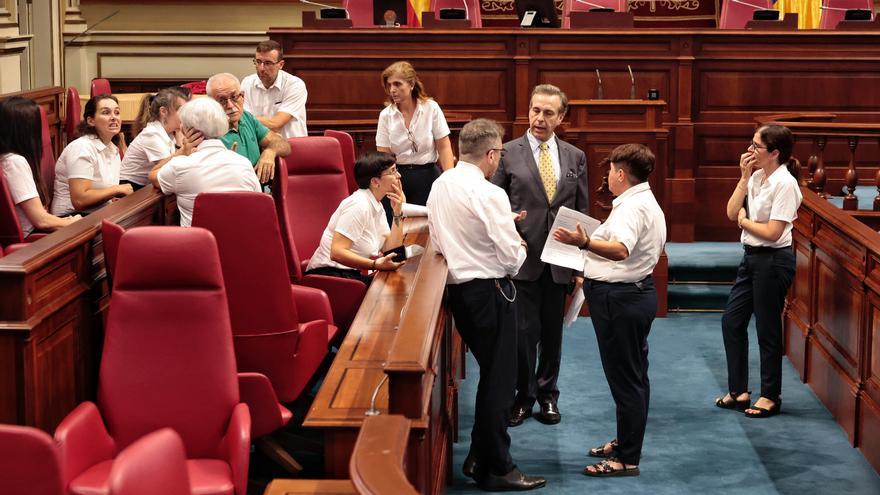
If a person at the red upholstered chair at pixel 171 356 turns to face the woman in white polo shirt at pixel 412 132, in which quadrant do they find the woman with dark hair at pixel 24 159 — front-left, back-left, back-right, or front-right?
front-left

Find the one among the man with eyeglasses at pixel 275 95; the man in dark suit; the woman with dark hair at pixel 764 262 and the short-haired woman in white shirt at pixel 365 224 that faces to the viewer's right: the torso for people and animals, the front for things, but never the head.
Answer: the short-haired woman in white shirt

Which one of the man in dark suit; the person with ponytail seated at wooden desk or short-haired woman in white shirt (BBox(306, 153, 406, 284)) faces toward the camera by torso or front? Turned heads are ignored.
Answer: the man in dark suit

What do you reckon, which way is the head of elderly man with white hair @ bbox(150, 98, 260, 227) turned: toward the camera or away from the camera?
away from the camera

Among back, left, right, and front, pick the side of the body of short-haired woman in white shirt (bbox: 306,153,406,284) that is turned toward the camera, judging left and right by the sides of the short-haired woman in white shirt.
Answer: right

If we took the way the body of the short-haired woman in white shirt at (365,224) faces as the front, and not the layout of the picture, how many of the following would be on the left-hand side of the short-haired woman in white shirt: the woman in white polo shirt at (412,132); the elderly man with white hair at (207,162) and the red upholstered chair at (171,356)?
1

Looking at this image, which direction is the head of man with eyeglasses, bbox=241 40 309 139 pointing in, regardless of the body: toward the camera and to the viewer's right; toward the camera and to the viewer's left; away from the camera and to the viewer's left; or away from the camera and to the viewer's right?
toward the camera and to the viewer's left

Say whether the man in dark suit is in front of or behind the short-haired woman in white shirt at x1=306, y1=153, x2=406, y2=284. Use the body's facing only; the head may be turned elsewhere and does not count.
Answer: in front

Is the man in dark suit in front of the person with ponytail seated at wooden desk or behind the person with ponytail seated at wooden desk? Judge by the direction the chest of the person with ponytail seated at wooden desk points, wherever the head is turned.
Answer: in front

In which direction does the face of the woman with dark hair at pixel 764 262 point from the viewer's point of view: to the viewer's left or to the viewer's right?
to the viewer's left

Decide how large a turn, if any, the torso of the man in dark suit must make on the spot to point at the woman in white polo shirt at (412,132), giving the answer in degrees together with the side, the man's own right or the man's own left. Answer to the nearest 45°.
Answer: approximately 135° to the man's own right

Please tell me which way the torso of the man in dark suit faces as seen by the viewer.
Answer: toward the camera

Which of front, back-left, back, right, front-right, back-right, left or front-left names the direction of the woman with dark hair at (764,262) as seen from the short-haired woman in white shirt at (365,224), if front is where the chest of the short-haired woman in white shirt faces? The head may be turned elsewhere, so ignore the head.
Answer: front

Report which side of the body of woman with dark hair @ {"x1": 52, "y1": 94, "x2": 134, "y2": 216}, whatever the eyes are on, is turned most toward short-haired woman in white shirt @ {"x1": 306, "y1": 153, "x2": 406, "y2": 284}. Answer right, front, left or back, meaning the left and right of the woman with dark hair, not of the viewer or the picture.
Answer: front

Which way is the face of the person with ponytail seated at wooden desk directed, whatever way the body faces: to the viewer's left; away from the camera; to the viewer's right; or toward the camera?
to the viewer's right
